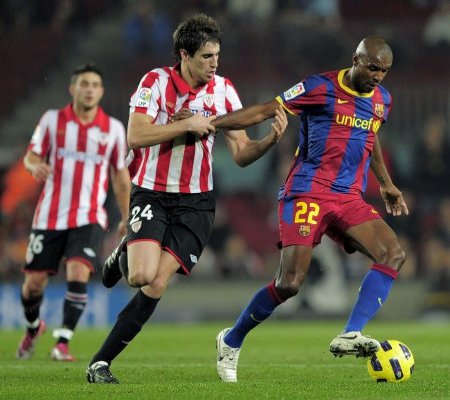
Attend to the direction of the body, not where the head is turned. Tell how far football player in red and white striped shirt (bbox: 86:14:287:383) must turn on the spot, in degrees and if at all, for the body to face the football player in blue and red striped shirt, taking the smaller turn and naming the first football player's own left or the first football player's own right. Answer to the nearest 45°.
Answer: approximately 45° to the first football player's own left

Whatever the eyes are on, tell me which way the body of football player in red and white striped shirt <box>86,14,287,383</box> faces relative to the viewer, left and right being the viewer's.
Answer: facing the viewer and to the right of the viewer

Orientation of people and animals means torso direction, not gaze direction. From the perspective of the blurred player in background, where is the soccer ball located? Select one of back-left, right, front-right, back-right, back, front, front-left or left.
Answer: front-left

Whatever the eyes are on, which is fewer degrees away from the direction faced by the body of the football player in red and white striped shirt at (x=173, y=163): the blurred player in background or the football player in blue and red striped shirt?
the football player in blue and red striped shirt

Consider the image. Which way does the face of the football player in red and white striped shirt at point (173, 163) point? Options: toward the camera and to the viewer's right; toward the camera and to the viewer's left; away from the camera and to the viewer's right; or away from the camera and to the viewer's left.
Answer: toward the camera and to the viewer's right

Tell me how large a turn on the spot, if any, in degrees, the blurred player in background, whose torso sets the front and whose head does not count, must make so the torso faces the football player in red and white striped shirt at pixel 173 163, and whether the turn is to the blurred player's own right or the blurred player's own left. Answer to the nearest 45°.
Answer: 0° — they already face them

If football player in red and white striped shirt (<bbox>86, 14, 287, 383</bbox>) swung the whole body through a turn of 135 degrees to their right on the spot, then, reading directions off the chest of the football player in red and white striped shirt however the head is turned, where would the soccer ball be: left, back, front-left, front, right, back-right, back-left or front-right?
back

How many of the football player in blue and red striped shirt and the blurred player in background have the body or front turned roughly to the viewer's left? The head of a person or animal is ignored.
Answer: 0

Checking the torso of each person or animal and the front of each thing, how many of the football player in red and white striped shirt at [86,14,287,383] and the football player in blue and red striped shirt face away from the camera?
0

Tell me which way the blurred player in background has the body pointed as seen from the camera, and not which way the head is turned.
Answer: toward the camera

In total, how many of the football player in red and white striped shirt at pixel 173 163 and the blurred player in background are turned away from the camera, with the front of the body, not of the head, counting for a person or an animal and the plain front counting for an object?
0
